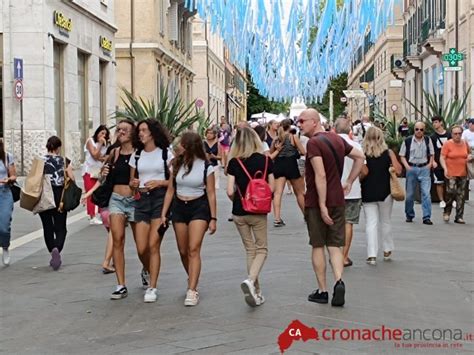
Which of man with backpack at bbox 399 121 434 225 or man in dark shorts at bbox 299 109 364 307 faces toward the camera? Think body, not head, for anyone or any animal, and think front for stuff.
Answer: the man with backpack

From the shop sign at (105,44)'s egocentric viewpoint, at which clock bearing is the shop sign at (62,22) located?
the shop sign at (62,22) is roughly at 2 o'clock from the shop sign at (105,44).

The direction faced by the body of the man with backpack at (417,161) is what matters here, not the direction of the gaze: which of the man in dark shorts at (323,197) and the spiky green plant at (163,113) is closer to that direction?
the man in dark shorts

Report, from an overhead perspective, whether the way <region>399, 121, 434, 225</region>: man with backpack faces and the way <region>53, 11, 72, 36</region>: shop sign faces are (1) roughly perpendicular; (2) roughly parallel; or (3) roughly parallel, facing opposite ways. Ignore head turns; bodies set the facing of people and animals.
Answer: roughly perpendicular

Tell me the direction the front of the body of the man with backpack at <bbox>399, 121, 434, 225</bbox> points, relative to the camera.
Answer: toward the camera

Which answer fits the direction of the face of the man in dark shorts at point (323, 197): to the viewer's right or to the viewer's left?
to the viewer's left

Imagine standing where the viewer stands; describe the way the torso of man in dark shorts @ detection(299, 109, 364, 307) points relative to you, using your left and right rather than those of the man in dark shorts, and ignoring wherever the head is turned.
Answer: facing away from the viewer and to the left of the viewer

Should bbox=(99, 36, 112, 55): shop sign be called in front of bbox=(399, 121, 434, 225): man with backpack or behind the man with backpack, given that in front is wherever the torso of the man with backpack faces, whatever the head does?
behind

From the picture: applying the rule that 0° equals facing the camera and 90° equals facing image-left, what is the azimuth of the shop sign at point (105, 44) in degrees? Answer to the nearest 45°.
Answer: approximately 315°

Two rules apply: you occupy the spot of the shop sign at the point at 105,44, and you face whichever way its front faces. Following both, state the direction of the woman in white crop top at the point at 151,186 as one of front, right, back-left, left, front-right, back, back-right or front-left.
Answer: front-right

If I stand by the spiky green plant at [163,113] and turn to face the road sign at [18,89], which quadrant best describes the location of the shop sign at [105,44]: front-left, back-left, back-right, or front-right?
front-right

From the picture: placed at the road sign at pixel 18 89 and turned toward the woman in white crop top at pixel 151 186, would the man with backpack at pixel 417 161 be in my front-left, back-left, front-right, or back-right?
front-left
